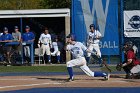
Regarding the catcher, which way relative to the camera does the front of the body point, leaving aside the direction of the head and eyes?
to the viewer's left

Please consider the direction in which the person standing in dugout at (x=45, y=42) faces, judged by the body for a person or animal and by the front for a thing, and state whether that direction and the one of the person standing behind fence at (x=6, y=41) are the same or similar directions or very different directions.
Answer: same or similar directions

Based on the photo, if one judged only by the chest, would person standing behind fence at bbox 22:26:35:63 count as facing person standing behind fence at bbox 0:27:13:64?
no

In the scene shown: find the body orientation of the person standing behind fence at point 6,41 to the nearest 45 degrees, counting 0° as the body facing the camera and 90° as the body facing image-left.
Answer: approximately 0°

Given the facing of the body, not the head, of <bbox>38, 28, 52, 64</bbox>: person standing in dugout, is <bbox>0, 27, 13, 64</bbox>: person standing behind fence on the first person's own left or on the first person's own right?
on the first person's own right

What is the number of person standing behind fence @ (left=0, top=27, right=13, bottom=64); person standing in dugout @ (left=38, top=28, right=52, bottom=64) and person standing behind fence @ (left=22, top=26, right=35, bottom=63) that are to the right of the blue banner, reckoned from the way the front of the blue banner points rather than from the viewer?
3

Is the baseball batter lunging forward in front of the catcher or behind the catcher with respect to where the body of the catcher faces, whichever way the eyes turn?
in front

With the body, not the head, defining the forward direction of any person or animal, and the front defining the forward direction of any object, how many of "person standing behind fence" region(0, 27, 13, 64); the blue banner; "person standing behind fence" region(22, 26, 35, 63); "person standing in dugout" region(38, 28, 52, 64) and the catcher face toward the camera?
4

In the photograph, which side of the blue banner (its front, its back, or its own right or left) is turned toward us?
front

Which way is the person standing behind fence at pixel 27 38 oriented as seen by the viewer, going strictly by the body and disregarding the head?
toward the camera

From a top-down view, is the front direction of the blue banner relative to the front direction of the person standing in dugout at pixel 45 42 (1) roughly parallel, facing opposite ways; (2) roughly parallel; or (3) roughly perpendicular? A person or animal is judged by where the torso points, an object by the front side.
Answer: roughly parallel
